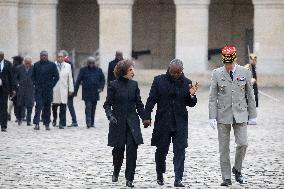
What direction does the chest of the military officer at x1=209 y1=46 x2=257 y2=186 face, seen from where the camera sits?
toward the camera

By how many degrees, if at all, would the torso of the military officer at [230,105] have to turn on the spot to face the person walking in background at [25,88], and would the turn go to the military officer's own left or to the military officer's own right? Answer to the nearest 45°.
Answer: approximately 135° to the military officer's own right

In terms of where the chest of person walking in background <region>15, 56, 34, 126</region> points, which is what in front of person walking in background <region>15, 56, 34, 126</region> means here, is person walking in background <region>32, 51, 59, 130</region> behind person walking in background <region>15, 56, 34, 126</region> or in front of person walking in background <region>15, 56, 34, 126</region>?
in front

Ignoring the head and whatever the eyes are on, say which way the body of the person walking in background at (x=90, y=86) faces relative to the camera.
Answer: toward the camera

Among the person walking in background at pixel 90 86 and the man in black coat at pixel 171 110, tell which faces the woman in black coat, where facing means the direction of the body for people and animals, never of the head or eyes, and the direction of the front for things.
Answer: the person walking in background

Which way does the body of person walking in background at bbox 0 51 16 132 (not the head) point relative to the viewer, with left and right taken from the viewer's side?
facing the viewer

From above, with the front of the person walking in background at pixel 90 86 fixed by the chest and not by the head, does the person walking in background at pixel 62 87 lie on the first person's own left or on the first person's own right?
on the first person's own right

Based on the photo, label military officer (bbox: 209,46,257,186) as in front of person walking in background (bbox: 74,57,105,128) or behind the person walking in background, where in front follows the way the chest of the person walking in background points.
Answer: in front

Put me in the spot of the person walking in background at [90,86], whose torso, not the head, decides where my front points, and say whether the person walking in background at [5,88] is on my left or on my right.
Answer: on my right

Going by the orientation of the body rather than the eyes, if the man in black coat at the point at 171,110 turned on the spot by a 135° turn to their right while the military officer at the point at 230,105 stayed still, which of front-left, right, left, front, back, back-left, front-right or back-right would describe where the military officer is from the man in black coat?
back-right

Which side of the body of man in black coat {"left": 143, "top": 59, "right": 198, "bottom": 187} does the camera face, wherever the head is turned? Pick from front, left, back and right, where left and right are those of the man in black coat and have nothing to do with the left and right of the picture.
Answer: front
